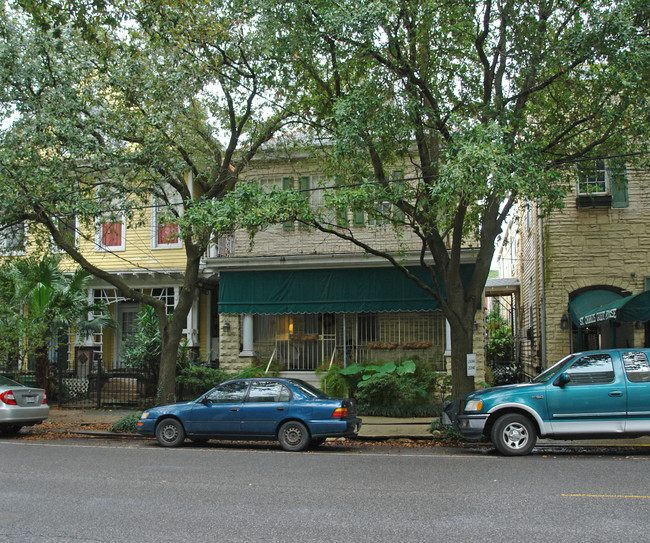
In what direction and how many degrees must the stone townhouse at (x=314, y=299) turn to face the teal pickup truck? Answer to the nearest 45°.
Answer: approximately 45° to its left

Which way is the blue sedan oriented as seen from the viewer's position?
to the viewer's left

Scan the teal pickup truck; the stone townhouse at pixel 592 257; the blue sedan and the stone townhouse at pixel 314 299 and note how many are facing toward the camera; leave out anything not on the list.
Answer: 2

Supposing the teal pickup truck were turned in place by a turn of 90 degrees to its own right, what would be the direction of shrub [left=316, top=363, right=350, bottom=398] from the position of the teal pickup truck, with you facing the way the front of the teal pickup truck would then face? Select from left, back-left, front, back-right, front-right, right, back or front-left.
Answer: front-left

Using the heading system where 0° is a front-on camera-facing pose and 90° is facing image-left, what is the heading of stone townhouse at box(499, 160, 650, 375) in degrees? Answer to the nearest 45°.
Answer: approximately 0°

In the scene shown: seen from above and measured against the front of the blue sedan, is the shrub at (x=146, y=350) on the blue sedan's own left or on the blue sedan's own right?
on the blue sedan's own right

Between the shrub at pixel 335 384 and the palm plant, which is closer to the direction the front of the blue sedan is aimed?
the palm plant

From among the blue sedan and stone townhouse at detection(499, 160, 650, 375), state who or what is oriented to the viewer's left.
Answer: the blue sedan

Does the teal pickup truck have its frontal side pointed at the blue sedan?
yes

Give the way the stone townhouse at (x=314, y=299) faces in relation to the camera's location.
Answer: facing the viewer

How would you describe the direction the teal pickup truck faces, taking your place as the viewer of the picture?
facing to the left of the viewer

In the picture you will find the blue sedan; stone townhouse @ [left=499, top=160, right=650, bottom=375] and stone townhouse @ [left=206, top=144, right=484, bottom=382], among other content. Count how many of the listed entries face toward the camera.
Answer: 2

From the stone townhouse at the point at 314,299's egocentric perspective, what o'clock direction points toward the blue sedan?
The blue sedan is roughly at 12 o'clock from the stone townhouse.

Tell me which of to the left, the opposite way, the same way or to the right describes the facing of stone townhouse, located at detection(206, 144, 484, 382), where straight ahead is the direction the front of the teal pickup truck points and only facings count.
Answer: to the left

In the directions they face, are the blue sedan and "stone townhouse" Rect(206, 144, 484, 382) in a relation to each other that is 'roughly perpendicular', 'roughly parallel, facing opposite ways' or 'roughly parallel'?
roughly perpendicular

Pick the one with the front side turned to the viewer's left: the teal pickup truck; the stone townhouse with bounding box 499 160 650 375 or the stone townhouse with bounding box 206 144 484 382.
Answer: the teal pickup truck
